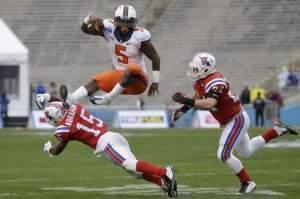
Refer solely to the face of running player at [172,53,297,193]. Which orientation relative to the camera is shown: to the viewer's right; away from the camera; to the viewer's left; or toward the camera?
to the viewer's left

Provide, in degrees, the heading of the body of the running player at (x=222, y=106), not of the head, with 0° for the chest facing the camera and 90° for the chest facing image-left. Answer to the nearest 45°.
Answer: approximately 90°

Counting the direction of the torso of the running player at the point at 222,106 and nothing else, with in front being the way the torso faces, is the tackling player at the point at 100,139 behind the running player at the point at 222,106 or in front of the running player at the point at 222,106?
in front
